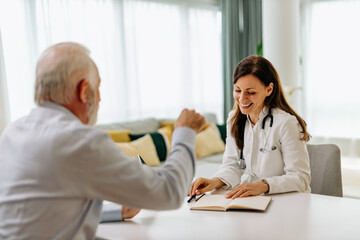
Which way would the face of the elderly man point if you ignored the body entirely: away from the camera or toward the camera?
away from the camera

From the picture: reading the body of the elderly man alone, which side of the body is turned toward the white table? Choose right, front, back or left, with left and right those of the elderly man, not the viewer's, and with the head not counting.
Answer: front

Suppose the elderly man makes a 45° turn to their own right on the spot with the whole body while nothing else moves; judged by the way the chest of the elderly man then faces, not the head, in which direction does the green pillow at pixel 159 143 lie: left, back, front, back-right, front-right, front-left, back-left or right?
left

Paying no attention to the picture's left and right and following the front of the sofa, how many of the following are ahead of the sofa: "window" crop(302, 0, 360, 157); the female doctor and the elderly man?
2

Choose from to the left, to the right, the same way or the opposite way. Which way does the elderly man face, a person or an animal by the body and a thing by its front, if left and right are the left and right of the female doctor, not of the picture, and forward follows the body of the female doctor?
the opposite way

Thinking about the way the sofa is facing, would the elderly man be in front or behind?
in front

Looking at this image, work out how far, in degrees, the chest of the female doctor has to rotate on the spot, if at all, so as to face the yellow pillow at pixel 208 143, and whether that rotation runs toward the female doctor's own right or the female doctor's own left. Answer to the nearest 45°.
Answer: approximately 135° to the female doctor's own right

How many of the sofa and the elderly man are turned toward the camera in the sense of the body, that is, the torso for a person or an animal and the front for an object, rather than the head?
1

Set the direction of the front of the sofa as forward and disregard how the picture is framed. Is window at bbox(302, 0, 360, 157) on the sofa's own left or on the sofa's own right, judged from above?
on the sofa's own left

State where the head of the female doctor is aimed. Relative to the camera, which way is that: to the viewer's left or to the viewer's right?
to the viewer's left

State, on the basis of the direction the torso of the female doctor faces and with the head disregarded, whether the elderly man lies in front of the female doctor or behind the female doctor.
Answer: in front

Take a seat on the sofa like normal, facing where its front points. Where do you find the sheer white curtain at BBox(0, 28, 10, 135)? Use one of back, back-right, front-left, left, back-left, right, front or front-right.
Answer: right

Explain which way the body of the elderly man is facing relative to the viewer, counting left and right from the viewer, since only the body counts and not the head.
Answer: facing away from the viewer and to the right of the viewer

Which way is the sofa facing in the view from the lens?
facing the viewer
